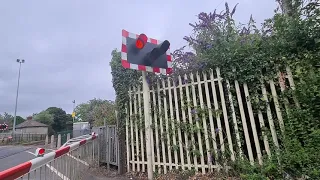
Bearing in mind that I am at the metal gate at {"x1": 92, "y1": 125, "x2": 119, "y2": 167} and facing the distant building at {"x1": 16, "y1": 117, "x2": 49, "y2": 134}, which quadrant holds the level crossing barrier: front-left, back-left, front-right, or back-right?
back-left

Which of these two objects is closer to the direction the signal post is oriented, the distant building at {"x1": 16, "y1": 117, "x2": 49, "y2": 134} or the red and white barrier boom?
the red and white barrier boom

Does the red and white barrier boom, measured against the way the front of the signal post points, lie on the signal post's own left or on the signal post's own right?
on the signal post's own right

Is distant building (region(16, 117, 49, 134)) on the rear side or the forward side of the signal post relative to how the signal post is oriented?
on the rear side

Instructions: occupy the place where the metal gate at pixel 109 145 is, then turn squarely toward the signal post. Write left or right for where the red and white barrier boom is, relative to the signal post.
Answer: right

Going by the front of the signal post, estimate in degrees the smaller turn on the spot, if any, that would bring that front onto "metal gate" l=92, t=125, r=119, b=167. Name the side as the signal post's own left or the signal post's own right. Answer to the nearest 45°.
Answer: approximately 180°
